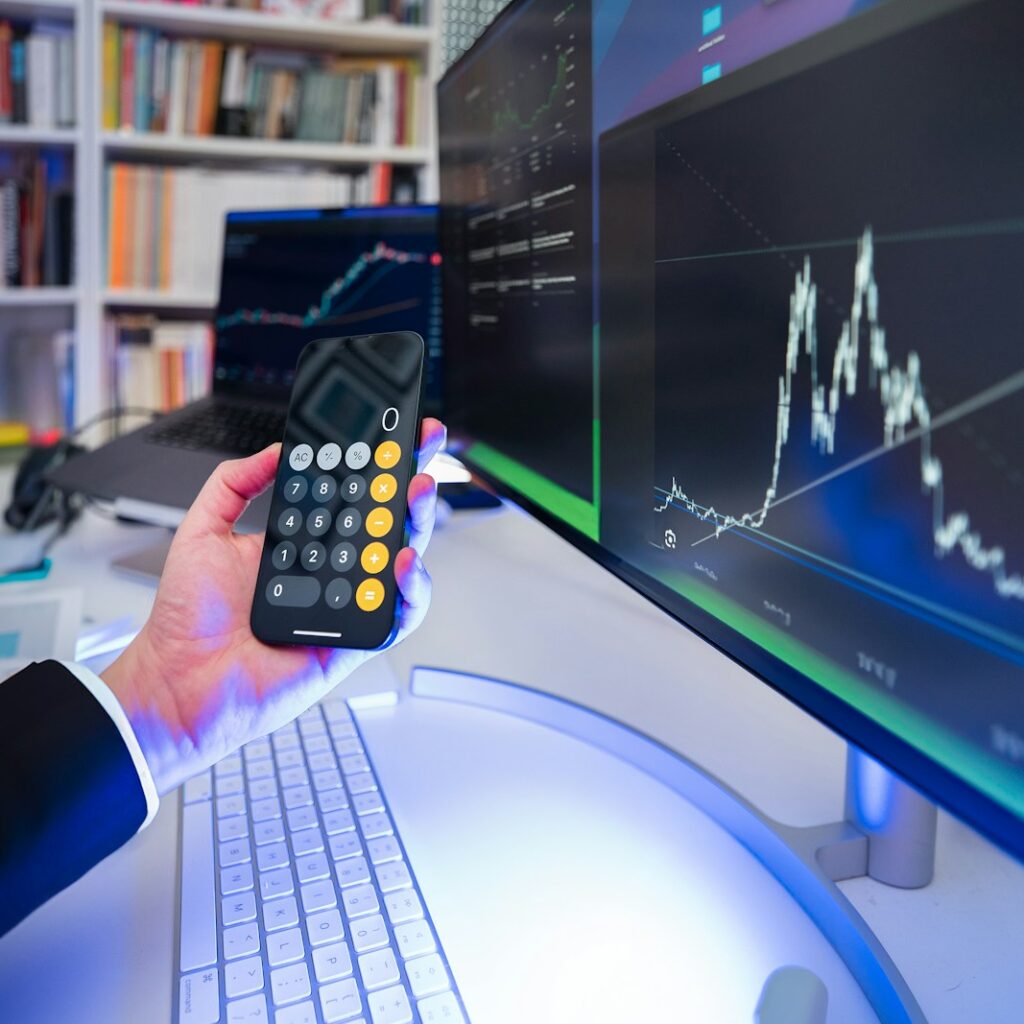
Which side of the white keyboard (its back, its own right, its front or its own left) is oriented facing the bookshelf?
right

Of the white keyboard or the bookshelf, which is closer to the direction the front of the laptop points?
the white keyboard

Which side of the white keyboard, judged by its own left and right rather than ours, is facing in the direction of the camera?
left

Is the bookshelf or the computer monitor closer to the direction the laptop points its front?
the computer monitor

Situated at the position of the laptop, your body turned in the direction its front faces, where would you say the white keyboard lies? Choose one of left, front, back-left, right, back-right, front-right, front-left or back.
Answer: front-left

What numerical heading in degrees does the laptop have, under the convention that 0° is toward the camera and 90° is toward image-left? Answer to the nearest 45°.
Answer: approximately 45°

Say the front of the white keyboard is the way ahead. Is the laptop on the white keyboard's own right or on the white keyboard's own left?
on the white keyboard's own right

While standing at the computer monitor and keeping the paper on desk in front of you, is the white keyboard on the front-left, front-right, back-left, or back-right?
front-left
